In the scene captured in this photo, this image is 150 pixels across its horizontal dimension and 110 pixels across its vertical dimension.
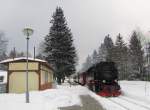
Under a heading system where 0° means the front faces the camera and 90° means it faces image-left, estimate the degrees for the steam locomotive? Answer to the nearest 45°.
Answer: approximately 315°

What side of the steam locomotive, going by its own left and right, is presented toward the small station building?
right
